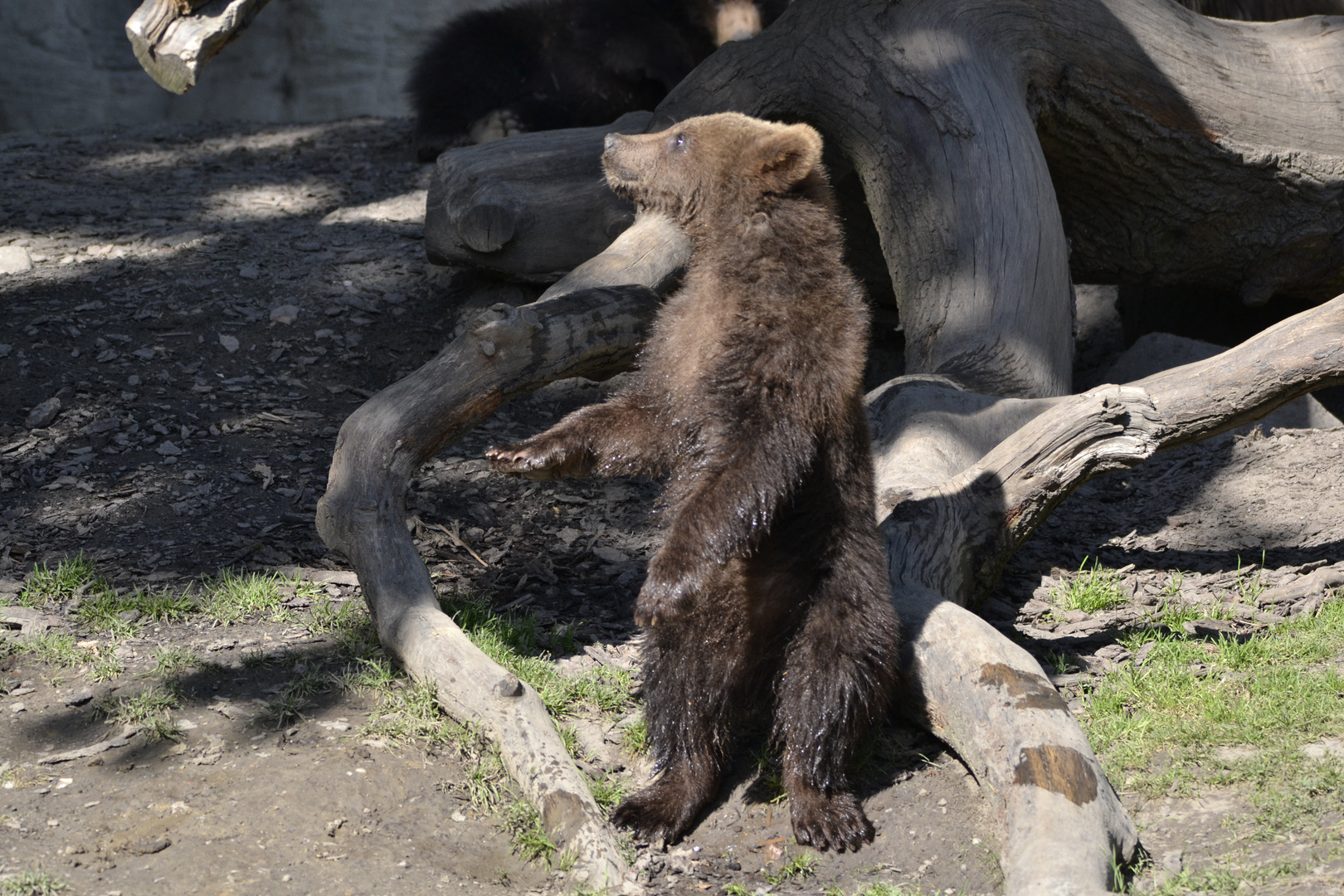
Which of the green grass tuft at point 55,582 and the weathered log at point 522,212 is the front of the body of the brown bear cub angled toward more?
the green grass tuft

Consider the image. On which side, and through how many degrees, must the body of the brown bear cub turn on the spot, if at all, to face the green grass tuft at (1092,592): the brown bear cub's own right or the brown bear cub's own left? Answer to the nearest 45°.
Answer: approximately 180°

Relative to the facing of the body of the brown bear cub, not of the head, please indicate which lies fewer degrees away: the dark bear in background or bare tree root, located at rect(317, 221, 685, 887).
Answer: the bare tree root
